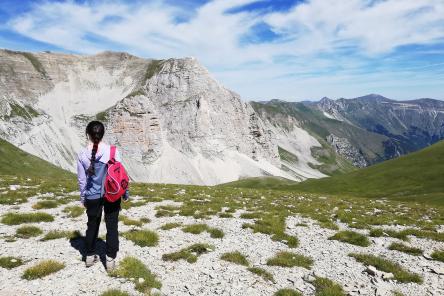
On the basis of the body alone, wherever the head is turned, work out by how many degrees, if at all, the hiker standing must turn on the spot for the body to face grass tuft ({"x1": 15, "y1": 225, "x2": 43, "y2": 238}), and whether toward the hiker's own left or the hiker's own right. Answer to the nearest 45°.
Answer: approximately 45° to the hiker's own left

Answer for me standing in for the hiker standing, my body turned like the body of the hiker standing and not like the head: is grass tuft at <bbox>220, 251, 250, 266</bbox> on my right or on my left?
on my right

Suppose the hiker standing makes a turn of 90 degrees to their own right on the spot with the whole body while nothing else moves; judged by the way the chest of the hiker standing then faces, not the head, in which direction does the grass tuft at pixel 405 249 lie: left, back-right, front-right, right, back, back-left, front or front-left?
front

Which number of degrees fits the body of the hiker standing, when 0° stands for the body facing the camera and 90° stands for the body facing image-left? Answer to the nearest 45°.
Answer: approximately 180°

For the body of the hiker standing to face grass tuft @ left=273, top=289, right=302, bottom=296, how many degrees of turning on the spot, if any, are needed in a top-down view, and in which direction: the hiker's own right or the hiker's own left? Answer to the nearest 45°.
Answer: approximately 135° to the hiker's own right

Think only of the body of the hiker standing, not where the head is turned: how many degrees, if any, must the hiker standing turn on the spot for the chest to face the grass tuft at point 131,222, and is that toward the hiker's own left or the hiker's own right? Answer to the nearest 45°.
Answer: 0° — they already face it

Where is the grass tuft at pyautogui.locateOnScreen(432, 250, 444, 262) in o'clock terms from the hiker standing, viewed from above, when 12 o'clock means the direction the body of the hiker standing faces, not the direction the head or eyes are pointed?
The grass tuft is roughly at 3 o'clock from the hiker standing.

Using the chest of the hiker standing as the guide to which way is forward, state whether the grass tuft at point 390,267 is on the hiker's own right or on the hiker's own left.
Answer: on the hiker's own right

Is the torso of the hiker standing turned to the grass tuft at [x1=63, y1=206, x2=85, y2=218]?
yes

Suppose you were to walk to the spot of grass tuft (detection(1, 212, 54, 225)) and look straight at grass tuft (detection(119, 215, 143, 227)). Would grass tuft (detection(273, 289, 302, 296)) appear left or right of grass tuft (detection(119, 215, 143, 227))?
right

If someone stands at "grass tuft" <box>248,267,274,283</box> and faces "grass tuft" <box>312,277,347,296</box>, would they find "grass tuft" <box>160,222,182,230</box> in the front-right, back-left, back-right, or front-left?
back-left

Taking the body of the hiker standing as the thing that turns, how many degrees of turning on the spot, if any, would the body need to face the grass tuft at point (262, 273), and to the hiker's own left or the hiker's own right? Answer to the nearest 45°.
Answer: approximately 90° to the hiker's own right

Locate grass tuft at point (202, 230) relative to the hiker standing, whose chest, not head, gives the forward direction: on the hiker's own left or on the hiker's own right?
on the hiker's own right

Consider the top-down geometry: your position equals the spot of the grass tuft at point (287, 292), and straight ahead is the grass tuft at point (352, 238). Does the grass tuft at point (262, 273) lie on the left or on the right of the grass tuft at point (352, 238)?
left

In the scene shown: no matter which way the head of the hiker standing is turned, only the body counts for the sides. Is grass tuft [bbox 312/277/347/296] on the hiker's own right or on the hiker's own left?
on the hiker's own right
